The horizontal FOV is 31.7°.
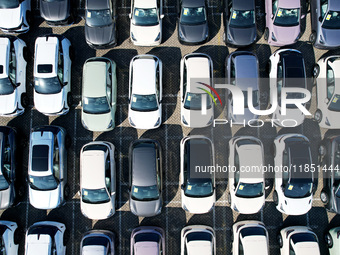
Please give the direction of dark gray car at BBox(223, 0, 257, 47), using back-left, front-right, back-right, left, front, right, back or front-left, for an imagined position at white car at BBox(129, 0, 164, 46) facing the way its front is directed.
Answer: left

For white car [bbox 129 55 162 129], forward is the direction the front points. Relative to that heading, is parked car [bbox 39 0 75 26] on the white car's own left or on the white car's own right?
on the white car's own right

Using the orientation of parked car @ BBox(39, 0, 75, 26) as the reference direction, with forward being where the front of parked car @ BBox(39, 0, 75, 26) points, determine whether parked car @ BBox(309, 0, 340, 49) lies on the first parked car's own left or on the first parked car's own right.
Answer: on the first parked car's own left

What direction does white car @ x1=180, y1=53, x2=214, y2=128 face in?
toward the camera

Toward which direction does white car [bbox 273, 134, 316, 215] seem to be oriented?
toward the camera

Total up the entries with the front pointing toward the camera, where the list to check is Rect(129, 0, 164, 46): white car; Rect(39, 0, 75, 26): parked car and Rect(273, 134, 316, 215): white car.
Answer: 3

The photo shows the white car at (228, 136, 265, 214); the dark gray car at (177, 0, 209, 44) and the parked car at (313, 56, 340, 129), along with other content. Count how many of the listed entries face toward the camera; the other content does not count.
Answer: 3

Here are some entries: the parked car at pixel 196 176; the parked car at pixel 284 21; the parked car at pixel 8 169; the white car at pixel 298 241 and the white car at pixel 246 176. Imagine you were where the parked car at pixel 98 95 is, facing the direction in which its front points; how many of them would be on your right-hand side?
1

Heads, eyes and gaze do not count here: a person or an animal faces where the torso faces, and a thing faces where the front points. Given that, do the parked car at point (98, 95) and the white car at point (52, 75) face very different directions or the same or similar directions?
same or similar directions

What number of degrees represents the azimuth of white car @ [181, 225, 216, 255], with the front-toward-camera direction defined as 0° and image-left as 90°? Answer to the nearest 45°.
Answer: approximately 0°

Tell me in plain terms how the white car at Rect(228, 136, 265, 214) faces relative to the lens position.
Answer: facing the viewer

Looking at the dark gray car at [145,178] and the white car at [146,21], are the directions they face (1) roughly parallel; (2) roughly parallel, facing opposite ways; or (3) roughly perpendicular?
roughly parallel

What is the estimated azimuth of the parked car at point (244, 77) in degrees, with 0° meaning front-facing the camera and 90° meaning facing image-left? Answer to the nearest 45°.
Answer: approximately 0°

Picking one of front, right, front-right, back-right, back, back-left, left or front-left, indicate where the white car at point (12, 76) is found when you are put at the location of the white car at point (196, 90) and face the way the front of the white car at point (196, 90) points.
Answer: right
